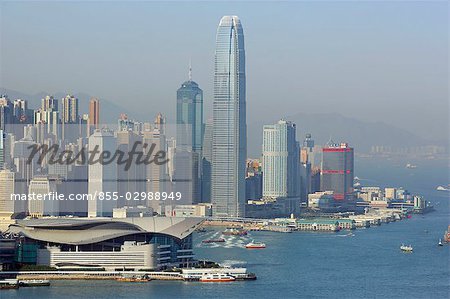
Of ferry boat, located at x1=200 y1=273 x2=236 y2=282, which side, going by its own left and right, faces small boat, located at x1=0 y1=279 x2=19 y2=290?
back

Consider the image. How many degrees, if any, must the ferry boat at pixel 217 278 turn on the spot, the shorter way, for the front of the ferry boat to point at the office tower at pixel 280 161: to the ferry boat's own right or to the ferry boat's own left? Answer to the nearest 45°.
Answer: approximately 90° to the ferry boat's own left

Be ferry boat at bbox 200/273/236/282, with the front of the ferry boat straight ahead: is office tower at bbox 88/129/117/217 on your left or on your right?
on your left

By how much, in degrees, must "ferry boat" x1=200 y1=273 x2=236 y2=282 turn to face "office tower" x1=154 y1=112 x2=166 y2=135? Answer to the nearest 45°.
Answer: approximately 90° to its left

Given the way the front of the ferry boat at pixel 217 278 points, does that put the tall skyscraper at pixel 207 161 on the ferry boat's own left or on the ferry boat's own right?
on the ferry boat's own left

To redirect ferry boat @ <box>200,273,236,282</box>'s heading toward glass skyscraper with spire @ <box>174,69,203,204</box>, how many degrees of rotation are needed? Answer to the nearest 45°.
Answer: approximately 90° to its left

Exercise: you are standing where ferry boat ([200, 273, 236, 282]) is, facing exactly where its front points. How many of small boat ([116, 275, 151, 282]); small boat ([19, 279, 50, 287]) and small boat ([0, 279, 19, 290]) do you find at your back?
3

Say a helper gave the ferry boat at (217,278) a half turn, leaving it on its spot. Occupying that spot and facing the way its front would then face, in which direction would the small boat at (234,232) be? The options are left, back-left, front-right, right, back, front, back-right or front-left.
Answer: right

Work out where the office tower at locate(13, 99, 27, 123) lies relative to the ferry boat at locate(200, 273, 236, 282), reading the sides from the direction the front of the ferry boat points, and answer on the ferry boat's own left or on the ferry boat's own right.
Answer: on the ferry boat's own left

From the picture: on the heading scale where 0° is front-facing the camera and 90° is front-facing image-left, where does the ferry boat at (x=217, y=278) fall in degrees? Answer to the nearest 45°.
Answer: approximately 270°

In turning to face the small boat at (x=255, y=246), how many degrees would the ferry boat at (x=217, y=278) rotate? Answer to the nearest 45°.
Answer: approximately 90° to its left

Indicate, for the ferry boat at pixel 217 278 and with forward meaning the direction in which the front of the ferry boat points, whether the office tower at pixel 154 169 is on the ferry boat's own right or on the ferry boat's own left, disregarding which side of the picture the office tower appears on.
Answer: on the ferry boat's own left

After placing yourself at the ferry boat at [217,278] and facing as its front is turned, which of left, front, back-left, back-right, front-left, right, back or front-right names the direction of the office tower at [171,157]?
left

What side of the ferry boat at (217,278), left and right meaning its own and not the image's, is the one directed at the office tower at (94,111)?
left

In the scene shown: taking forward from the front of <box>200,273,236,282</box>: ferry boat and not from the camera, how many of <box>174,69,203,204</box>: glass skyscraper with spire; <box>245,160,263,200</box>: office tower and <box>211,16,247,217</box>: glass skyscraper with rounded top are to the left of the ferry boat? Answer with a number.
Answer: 3

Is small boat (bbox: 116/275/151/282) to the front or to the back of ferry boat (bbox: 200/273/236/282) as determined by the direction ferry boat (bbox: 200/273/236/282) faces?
to the back

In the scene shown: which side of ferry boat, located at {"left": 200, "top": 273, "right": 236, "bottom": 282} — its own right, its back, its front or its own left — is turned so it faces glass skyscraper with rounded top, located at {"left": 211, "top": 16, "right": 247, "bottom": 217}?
left

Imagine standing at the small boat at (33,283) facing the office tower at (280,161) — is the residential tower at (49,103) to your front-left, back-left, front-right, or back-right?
front-left
